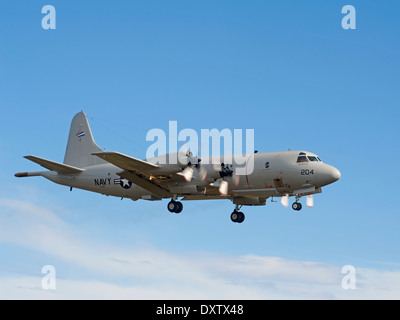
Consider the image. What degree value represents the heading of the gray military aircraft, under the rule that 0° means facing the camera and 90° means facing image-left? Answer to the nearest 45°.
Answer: approximately 315°
